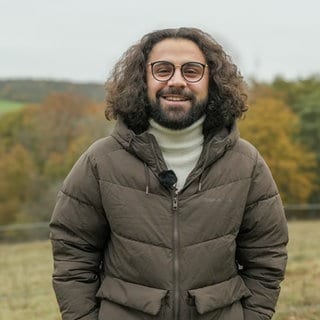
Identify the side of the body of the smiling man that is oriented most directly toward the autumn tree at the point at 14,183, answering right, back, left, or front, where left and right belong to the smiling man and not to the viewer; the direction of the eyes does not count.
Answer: back

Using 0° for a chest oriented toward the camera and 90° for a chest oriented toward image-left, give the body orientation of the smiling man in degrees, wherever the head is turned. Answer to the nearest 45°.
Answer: approximately 0°

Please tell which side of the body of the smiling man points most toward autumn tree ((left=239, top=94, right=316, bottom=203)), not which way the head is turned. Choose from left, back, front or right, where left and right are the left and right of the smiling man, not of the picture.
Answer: back
